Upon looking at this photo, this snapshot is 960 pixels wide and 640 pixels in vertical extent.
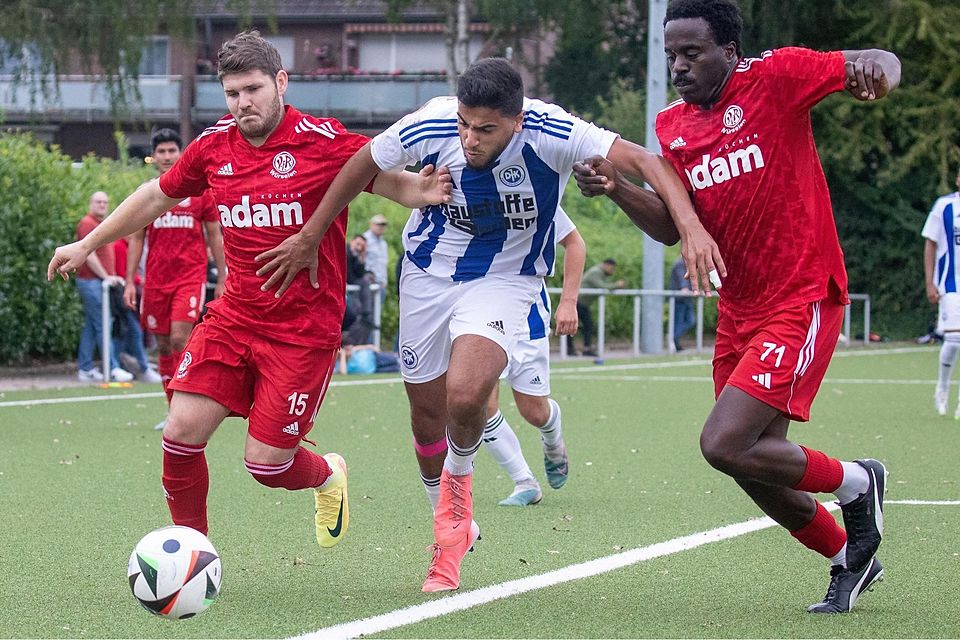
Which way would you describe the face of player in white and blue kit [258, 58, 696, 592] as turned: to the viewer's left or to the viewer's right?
to the viewer's left

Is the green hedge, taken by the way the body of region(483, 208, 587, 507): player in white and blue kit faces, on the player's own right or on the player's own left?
on the player's own right

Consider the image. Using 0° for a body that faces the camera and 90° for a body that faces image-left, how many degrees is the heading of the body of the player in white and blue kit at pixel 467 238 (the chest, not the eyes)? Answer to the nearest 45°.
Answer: approximately 0°

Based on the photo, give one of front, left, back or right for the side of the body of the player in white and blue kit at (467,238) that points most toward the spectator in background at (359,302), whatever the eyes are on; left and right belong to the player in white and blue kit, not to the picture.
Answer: back

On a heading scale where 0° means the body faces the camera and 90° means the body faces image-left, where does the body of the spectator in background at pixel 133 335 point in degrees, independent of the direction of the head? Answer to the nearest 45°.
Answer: approximately 315°

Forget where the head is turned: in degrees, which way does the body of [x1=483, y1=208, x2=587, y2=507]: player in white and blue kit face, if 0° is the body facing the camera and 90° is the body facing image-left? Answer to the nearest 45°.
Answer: approximately 45°

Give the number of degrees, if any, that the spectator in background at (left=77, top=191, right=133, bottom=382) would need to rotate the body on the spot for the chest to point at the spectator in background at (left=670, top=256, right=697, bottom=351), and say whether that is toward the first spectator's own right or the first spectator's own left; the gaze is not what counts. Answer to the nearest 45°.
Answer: approximately 90° to the first spectator's own left

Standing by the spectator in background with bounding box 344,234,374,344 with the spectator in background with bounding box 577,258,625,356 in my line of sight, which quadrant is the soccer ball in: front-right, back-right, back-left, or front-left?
back-right
